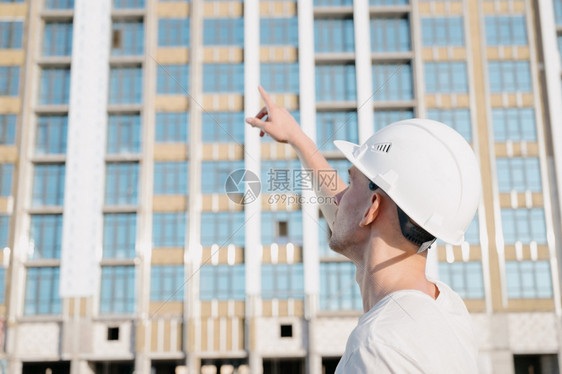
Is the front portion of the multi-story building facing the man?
yes

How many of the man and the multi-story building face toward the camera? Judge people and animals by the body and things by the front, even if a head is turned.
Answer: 1

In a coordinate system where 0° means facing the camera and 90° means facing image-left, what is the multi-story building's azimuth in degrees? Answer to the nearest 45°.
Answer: approximately 0°

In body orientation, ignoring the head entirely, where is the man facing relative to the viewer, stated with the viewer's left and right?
facing away from the viewer and to the left of the viewer
